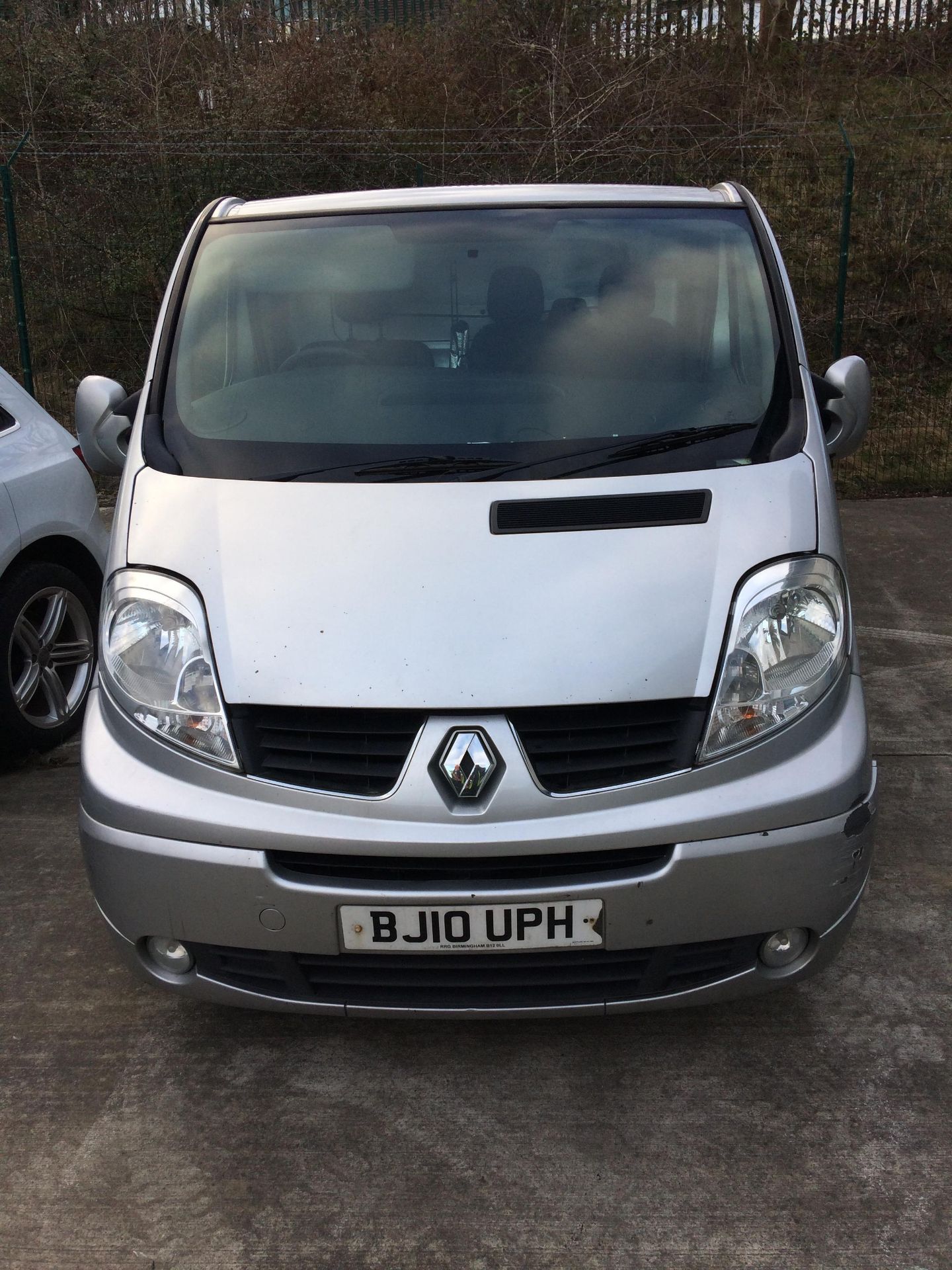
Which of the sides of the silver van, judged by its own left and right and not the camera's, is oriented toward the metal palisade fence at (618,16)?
back

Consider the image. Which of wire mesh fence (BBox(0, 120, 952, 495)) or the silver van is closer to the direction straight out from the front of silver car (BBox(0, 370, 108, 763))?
the silver van

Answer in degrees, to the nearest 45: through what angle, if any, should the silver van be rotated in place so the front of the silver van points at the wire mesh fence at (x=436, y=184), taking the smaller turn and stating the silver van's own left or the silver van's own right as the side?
approximately 180°

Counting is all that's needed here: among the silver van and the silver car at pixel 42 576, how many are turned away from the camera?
0
